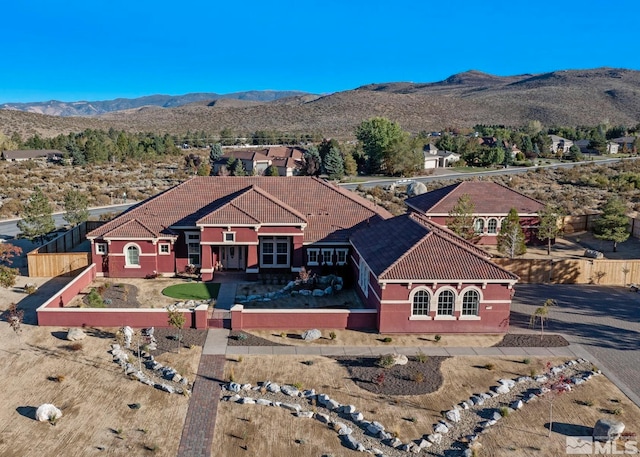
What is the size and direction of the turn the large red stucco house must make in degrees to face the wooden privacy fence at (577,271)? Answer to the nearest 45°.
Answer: approximately 90° to its left

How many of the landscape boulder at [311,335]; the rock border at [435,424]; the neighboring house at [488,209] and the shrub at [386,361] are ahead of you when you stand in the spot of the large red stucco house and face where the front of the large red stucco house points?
3

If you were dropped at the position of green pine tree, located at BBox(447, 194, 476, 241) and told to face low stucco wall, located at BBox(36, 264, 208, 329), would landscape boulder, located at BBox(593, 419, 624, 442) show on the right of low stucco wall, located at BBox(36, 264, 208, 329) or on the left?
left

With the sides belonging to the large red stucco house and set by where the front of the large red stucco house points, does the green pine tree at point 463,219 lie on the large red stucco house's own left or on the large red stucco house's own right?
on the large red stucco house's own left

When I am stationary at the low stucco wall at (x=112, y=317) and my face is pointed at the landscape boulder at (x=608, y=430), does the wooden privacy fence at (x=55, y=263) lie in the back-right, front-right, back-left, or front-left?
back-left

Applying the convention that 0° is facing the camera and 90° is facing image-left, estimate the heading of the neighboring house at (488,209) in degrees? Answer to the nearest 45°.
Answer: approximately 0°

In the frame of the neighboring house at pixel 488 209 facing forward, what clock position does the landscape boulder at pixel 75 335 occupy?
The landscape boulder is roughly at 1 o'clock from the neighboring house.

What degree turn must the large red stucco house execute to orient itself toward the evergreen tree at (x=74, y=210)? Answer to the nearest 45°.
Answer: approximately 135° to its right

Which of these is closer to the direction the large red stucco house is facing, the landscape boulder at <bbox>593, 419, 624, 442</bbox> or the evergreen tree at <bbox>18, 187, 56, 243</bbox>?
the landscape boulder

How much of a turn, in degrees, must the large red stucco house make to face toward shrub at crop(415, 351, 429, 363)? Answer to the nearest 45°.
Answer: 0° — it already faces it
